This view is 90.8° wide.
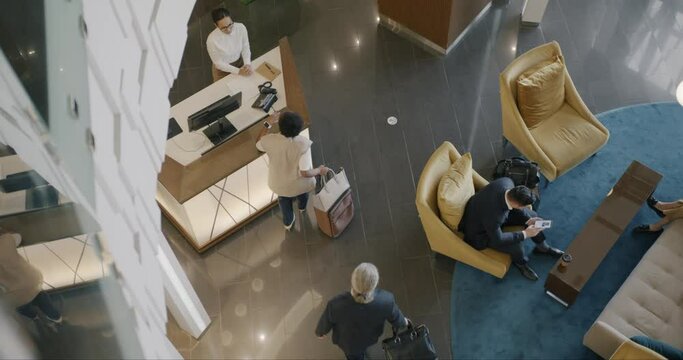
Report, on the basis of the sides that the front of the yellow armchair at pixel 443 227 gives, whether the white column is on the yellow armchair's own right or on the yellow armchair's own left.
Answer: on the yellow armchair's own right

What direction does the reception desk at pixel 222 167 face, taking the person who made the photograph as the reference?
facing the viewer and to the right of the viewer

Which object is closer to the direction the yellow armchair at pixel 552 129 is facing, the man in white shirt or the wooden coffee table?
the wooden coffee table

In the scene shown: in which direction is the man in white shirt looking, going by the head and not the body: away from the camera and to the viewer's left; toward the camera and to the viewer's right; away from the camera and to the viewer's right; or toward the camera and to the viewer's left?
toward the camera and to the viewer's right

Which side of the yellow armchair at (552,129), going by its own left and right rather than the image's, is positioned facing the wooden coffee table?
front
